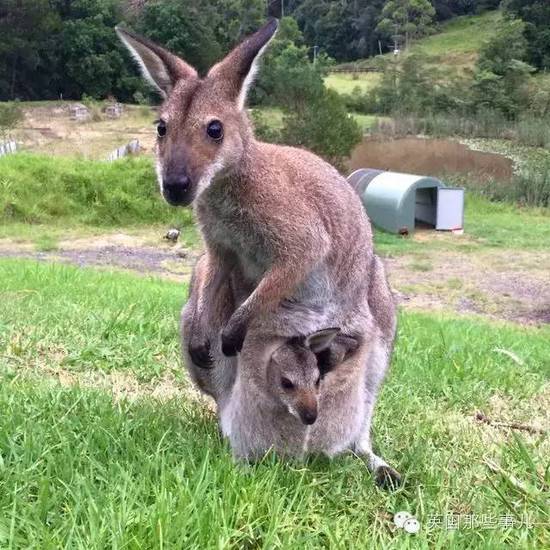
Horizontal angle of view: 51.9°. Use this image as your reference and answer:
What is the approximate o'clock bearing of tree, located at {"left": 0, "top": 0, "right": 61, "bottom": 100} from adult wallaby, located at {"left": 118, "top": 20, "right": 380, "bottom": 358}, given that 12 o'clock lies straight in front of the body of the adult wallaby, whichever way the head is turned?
The tree is roughly at 4 o'clock from the adult wallaby.

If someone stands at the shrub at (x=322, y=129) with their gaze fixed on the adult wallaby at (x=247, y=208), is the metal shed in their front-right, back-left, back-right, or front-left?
front-left

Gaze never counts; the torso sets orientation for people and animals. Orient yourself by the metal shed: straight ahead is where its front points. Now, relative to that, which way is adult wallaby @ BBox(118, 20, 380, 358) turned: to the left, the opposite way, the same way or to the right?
to the right

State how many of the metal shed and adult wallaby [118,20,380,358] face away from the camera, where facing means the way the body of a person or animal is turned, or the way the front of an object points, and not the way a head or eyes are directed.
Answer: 0

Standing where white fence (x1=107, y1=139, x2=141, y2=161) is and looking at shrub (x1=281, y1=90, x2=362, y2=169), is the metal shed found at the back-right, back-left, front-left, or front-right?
front-right

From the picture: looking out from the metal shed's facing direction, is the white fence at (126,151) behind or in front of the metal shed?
behind

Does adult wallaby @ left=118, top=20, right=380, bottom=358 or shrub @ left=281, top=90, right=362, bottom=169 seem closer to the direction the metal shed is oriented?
the adult wallaby

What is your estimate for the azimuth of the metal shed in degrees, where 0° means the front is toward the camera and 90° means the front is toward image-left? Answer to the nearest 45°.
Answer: approximately 315°

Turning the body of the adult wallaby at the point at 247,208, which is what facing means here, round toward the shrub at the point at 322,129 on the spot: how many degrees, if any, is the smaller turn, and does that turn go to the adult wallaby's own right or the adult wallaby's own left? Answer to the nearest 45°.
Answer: approximately 135° to the adult wallaby's own right

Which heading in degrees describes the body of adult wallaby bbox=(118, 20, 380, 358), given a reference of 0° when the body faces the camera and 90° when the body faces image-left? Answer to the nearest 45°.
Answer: approximately 45°

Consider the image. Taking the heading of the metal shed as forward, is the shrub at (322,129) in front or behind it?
behind

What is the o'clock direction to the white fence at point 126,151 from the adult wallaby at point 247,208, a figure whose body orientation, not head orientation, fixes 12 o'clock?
The white fence is roughly at 4 o'clock from the adult wallaby.

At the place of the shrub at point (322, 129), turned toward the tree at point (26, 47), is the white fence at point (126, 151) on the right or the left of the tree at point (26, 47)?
left
